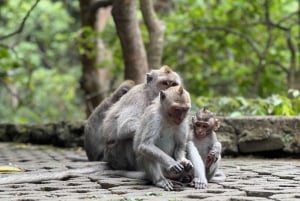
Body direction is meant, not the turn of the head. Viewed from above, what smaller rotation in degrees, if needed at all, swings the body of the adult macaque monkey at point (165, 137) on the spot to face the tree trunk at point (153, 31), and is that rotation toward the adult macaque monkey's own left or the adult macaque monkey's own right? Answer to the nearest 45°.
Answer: approximately 135° to the adult macaque monkey's own left

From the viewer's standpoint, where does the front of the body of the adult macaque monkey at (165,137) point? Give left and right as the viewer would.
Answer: facing the viewer and to the right of the viewer

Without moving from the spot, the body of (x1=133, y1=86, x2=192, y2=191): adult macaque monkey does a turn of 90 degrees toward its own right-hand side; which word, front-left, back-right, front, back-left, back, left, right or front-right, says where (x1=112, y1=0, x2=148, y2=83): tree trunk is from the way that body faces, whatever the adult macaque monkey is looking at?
back-right
